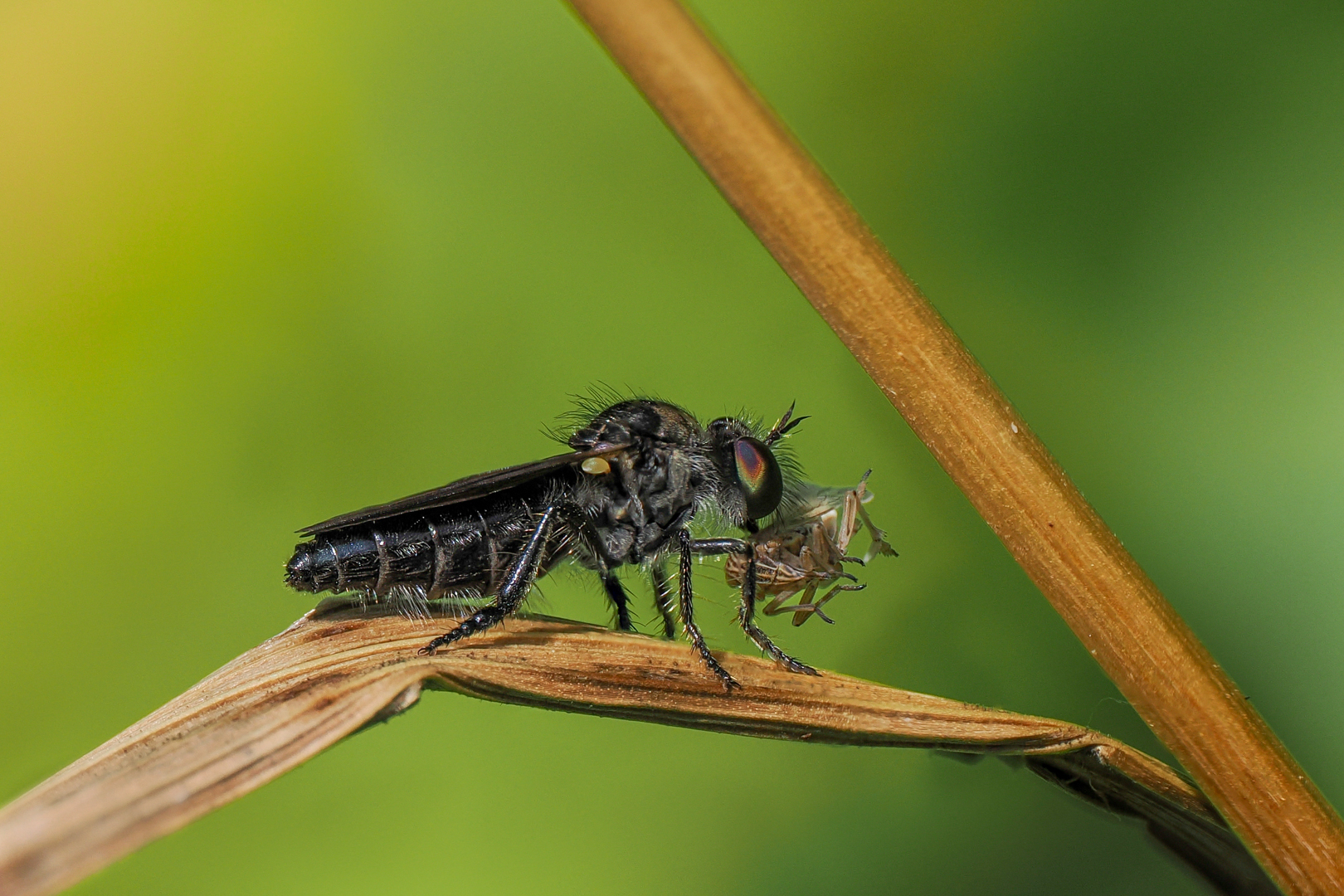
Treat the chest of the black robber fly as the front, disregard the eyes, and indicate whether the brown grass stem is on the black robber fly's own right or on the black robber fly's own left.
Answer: on the black robber fly's own right

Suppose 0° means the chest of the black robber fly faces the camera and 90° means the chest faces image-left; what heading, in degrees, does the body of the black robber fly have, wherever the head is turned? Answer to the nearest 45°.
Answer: approximately 270°
